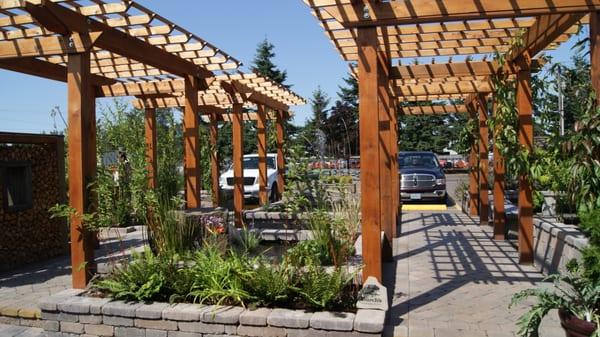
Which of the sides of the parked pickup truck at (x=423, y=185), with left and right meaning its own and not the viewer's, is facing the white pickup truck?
right

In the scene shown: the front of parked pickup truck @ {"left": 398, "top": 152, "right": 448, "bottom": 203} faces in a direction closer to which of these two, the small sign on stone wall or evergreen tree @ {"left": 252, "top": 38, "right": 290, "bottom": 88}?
the small sign on stone wall

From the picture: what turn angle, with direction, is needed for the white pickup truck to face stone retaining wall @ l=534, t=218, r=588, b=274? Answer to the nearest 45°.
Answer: approximately 45° to its left

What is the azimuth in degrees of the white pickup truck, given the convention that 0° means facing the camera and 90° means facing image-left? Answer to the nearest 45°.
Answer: approximately 45°

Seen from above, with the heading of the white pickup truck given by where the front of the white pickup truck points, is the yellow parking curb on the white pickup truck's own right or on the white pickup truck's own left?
on the white pickup truck's own left

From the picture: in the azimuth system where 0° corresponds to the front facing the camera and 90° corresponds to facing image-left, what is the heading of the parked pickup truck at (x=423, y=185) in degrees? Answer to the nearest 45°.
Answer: approximately 0°

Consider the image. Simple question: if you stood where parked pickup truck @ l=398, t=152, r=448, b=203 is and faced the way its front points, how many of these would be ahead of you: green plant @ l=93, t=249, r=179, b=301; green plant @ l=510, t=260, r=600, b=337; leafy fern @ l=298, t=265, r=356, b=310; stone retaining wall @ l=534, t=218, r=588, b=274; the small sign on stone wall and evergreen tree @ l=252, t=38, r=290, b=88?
5

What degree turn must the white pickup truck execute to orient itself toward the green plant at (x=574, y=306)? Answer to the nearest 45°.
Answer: approximately 45° to its left

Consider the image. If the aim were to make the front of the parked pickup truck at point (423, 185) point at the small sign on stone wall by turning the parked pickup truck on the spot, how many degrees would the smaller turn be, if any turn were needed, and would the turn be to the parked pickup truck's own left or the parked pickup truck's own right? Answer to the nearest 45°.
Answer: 0° — it already faces it

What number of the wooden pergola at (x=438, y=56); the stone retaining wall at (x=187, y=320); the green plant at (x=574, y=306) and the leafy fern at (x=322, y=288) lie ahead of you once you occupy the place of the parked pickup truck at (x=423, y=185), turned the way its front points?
4

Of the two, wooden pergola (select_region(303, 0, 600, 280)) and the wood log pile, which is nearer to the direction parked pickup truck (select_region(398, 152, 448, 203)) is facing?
the wooden pergola
